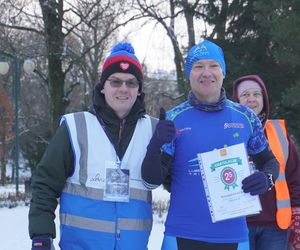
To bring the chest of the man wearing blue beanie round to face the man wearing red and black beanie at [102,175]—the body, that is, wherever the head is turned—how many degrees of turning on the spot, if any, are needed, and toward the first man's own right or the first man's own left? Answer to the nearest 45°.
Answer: approximately 90° to the first man's own right

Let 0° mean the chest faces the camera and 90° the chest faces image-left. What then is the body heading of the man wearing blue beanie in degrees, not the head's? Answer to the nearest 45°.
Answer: approximately 0°

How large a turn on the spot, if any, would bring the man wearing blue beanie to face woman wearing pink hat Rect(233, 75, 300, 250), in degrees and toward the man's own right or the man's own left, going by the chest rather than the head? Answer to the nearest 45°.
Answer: approximately 135° to the man's own left

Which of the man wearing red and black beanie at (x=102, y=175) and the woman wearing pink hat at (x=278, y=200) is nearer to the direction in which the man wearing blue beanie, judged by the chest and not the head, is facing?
the man wearing red and black beanie
